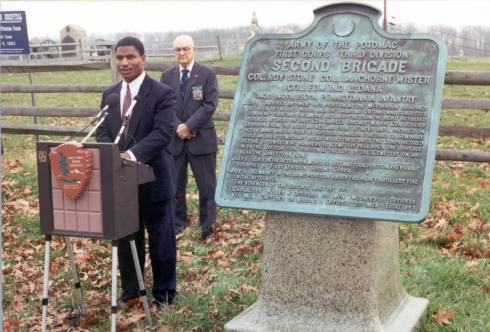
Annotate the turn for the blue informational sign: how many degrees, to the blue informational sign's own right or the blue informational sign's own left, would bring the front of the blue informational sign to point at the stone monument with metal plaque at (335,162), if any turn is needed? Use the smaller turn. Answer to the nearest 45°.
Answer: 0° — it already faces it

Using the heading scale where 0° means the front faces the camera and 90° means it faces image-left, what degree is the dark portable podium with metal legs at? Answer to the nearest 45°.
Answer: approximately 45°

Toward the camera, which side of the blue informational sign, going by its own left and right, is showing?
front

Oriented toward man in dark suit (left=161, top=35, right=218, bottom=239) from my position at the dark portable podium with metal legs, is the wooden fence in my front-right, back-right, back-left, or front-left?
front-left

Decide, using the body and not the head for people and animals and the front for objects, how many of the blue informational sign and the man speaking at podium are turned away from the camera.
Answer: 0

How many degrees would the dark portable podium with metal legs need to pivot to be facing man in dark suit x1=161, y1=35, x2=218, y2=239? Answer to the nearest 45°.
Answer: approximately 180°

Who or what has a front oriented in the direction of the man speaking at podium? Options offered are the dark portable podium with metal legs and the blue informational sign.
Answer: the blue informational sign

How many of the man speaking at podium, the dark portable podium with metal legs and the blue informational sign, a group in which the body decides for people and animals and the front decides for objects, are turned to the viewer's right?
0

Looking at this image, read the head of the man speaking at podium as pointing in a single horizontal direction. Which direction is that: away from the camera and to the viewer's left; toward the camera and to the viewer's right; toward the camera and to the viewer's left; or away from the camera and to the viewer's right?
toward the camera and to the viewer's left

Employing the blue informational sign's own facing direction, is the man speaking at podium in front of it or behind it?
in front

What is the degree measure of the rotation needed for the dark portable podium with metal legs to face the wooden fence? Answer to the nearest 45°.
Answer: approximately 135° to its right

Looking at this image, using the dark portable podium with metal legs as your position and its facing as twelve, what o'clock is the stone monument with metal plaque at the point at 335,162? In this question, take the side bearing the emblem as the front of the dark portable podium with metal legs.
The stone monument with metal plaque is roughly at 8 o'clock from the dark portable podium with metal legs.

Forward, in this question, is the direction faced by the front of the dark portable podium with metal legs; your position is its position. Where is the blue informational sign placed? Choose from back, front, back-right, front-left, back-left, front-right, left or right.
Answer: back-right

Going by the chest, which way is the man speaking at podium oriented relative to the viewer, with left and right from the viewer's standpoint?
facing the viewer and to the left of the viewer

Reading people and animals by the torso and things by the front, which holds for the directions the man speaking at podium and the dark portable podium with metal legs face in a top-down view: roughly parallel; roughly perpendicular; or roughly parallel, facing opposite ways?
roughly parallel
